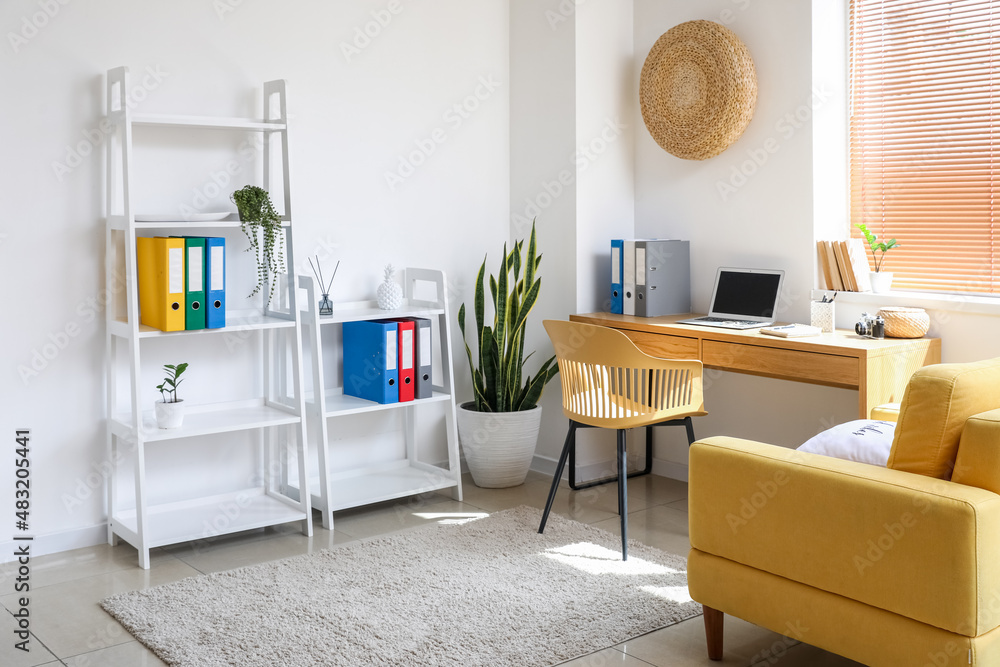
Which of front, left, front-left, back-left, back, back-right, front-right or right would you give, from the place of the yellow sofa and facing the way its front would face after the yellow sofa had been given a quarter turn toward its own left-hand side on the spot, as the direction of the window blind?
back-right

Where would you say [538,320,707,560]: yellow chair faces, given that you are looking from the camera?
facing away from the viewer and to the right of the viewer

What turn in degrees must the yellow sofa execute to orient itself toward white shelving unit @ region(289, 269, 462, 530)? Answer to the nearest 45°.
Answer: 0° — it already faces it

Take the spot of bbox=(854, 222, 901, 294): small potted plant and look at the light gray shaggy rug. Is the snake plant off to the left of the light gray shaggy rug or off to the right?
right

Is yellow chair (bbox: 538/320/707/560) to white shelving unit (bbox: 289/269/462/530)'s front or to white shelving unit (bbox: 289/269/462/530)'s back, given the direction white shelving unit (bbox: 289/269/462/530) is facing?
to the front

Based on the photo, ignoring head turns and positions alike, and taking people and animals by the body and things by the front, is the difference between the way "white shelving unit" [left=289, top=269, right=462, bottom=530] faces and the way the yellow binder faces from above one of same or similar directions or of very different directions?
same or similar directions

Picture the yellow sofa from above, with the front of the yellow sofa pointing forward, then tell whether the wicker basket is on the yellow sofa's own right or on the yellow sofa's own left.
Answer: on the yellow sofa's own right

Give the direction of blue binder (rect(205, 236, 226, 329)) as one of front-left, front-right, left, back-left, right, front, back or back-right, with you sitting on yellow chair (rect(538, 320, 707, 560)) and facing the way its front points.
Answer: back-left

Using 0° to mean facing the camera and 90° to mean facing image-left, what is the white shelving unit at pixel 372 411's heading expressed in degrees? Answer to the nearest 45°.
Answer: approximately 315°

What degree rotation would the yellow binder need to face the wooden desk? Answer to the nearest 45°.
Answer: approximately 45° to its left

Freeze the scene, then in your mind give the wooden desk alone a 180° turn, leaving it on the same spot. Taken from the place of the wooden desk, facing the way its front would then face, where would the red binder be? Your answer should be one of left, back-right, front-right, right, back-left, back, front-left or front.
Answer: back-left

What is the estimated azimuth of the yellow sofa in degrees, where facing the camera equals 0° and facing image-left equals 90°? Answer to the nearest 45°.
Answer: approximately 135°

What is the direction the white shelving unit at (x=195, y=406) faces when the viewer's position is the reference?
facing the viewer and to the right of the viewer

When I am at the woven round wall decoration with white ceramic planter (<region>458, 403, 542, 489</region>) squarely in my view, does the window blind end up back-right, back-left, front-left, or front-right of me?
back-left

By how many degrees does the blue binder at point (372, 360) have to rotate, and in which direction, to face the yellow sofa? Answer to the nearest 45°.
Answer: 0° — it already faces it

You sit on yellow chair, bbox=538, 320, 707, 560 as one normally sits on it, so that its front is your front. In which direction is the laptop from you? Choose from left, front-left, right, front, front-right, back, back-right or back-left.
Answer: front
